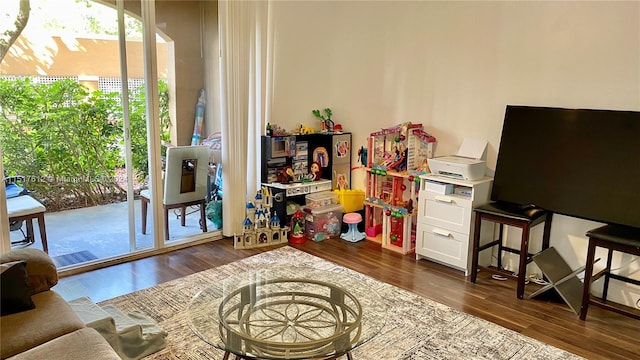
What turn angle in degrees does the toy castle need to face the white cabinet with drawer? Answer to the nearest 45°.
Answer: approximately 45° to its left

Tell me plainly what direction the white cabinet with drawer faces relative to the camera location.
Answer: facing the viewer and to the left of the viewer

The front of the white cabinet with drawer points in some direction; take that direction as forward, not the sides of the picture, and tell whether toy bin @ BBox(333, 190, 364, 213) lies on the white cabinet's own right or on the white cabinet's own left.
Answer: on the white cabinet's own right

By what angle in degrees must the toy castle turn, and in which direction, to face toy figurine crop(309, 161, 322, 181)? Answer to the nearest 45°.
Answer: approximately 135° to its left

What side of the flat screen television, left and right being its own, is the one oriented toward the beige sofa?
front

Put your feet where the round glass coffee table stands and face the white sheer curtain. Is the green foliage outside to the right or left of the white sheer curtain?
left

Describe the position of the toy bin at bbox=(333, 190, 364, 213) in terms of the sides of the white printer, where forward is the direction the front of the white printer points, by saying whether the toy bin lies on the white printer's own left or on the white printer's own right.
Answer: on the white printer's own right

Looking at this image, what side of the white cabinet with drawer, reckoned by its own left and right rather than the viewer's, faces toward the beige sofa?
front

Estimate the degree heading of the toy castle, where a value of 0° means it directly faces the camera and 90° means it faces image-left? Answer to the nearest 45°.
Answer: approximately 0°
